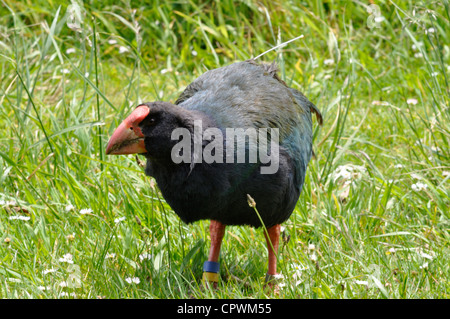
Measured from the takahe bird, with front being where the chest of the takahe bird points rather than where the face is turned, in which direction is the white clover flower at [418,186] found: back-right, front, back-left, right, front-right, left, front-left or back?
back

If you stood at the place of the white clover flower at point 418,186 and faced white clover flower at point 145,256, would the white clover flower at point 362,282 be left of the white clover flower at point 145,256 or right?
left

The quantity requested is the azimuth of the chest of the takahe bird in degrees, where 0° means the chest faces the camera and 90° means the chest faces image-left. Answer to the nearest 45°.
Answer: approximately 45°
